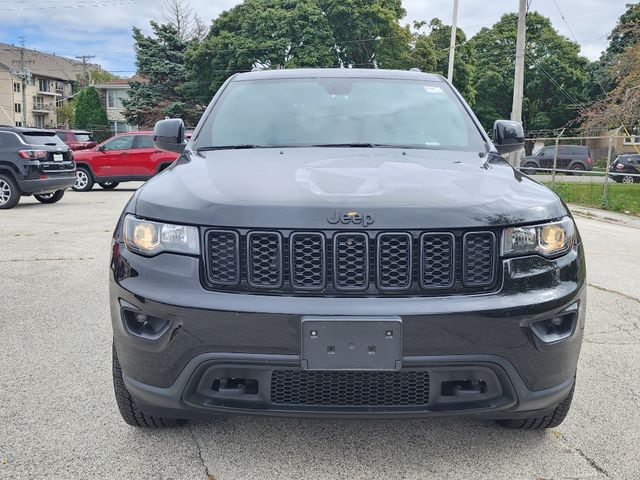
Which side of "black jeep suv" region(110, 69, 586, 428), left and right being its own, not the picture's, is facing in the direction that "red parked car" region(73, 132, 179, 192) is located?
back

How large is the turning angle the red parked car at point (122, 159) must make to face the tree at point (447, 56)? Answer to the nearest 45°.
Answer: approximately 135° to its right

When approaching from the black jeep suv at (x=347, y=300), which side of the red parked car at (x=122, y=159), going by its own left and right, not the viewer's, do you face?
left

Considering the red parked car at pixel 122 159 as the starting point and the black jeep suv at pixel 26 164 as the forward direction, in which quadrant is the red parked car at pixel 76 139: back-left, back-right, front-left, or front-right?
back-right

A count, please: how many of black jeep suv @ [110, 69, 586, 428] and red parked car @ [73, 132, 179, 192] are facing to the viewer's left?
1

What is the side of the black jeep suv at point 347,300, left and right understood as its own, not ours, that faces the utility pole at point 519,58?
back

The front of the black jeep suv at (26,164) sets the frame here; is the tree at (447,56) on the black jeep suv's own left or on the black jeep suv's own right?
on the black jeep suv's own right

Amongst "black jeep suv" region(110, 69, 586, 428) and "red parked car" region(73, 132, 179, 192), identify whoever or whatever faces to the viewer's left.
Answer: the red parked car

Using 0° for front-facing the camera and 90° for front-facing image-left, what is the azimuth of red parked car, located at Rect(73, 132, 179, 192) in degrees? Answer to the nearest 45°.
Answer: approximately 90°

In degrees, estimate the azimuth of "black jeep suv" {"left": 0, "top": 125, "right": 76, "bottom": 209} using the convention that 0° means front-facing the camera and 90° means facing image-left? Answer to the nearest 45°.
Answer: approximately 135°

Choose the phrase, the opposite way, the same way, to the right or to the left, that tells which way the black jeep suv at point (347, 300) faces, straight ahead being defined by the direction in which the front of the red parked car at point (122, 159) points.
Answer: to the left
